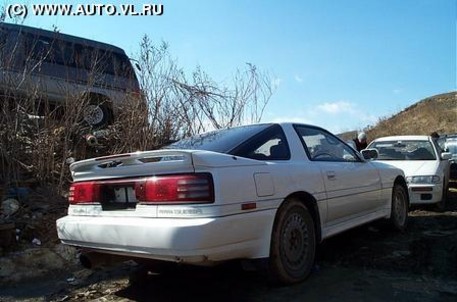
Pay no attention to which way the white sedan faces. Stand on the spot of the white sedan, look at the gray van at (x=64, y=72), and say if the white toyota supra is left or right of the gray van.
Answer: left

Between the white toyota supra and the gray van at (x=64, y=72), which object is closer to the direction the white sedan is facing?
the white toyota supra

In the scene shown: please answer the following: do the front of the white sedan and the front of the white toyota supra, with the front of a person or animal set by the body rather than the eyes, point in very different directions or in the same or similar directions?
very different directions

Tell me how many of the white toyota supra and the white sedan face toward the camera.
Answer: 1

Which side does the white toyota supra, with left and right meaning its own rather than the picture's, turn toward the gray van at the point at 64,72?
left

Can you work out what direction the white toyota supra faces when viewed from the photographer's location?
facing away from the viewer and to the right of the viewer

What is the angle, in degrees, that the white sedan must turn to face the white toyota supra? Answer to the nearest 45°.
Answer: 0° — it already faces it

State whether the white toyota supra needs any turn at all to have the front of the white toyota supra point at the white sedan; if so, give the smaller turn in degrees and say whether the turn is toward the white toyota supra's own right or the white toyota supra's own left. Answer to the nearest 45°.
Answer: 0° — it already faces it

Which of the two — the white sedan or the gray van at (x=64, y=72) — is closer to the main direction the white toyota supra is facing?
the white sedan

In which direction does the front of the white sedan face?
toward the camera

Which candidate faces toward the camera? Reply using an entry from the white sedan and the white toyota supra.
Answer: the white sedan
